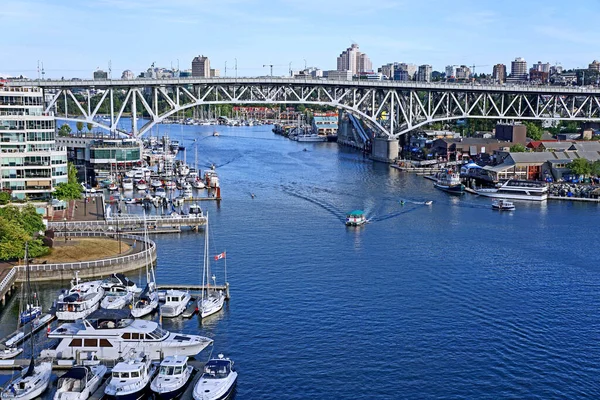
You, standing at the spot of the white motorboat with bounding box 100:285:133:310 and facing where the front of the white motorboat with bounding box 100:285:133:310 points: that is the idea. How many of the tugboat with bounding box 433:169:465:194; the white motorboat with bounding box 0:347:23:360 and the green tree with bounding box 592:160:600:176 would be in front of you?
1

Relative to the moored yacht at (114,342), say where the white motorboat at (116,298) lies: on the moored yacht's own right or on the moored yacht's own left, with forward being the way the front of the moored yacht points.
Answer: on the moored yacht's own left

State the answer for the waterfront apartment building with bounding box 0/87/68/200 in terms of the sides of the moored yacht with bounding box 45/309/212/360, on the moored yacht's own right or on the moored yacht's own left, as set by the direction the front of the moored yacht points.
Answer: on the moored yacht's own left

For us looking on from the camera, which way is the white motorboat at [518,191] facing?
facing to the left of the viewer

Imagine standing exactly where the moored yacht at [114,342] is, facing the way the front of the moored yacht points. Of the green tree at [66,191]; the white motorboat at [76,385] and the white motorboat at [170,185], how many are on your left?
2

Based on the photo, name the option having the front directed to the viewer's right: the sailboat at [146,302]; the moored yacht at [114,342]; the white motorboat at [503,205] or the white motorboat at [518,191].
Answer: the moored yacht

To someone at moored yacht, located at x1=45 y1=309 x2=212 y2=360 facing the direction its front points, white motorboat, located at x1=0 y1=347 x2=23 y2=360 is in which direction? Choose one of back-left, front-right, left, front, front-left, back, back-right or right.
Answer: back

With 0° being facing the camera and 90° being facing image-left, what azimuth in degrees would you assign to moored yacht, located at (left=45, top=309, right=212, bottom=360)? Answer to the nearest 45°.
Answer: approximately 270°

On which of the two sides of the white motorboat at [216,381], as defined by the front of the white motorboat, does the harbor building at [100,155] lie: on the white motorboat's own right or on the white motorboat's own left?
on the white motorboat's own right

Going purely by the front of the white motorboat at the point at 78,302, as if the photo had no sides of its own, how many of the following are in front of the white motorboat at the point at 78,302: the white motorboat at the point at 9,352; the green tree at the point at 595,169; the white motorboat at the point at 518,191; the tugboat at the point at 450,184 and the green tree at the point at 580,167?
4
